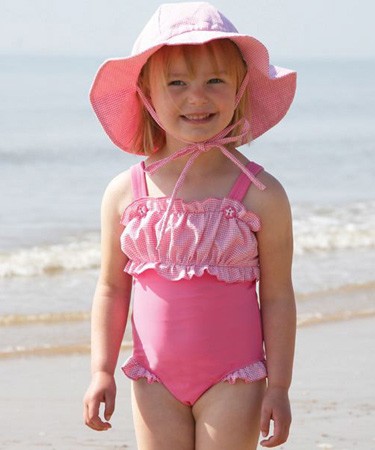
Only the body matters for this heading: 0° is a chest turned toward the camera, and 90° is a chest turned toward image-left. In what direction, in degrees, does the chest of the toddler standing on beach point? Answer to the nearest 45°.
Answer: approximately 0°
